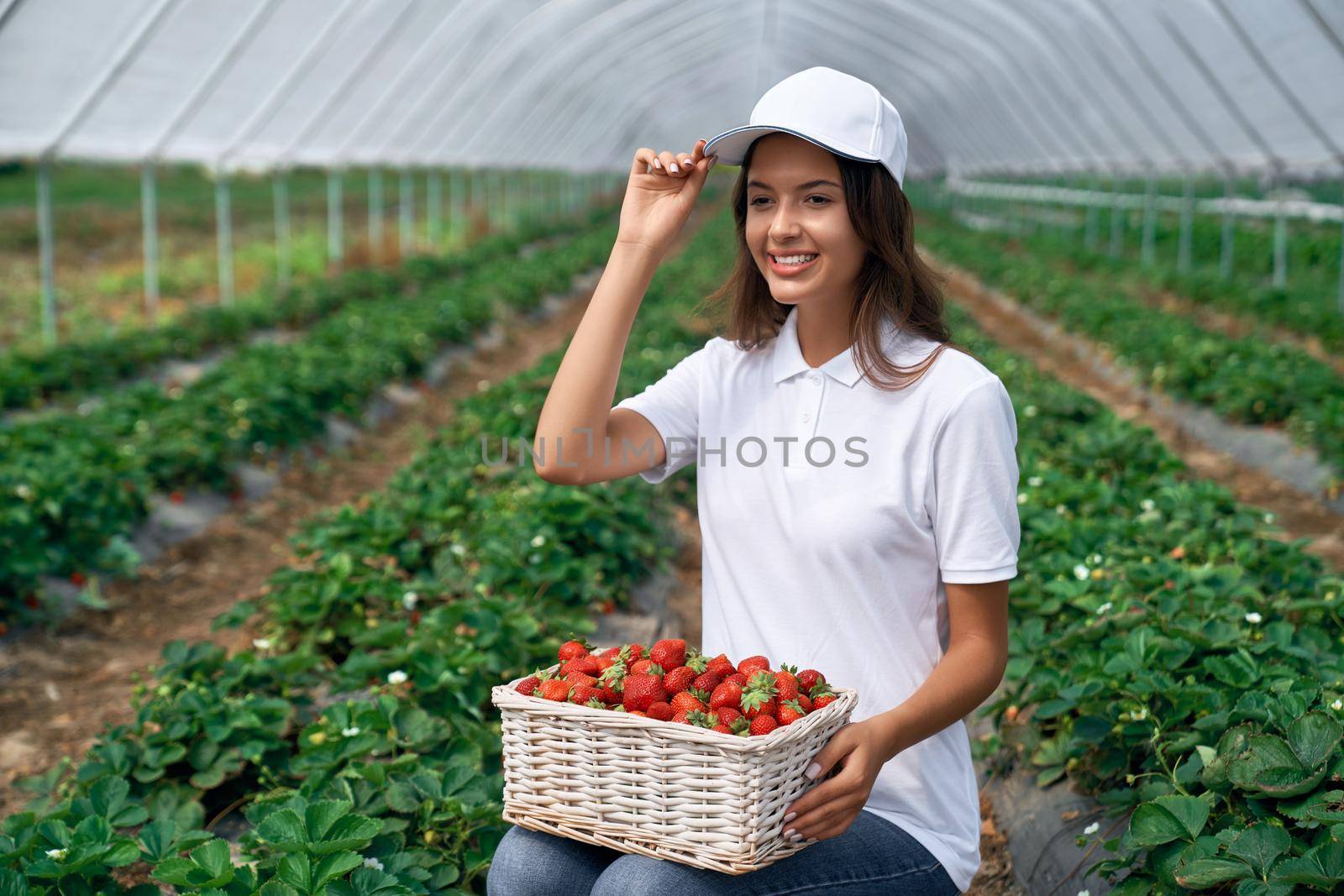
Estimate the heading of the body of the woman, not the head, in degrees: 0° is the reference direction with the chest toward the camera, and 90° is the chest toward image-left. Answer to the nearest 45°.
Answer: approximately 45°

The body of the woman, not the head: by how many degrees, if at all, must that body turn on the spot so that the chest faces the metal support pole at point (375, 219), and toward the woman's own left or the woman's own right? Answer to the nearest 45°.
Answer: approximately 135° to the woman's own right
